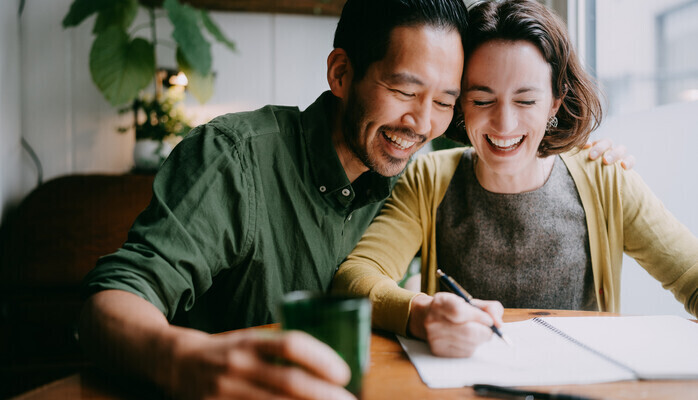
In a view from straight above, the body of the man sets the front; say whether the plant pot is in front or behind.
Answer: behind

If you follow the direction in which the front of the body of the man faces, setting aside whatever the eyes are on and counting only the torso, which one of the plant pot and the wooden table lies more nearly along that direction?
the wooden table

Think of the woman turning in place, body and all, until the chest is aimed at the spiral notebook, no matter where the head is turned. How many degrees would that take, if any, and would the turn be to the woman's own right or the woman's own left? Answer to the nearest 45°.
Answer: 0° — they already face it

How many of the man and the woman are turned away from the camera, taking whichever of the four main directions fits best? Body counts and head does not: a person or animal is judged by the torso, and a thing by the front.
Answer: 0

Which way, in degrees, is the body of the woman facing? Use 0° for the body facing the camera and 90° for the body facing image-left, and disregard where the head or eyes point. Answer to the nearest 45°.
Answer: approximately 0°

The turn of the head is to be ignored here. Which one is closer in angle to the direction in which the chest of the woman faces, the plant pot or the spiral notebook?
the spiral notebook

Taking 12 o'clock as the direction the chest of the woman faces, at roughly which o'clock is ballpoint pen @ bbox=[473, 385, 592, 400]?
The ballpoint pen is roughly at 12 o'clock from the woman.

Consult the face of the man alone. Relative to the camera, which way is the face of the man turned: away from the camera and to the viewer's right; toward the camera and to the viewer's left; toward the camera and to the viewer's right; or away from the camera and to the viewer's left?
toward the camera and to the viewer's right

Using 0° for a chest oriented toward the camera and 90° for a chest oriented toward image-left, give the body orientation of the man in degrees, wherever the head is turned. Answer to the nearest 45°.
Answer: approximately 315°
